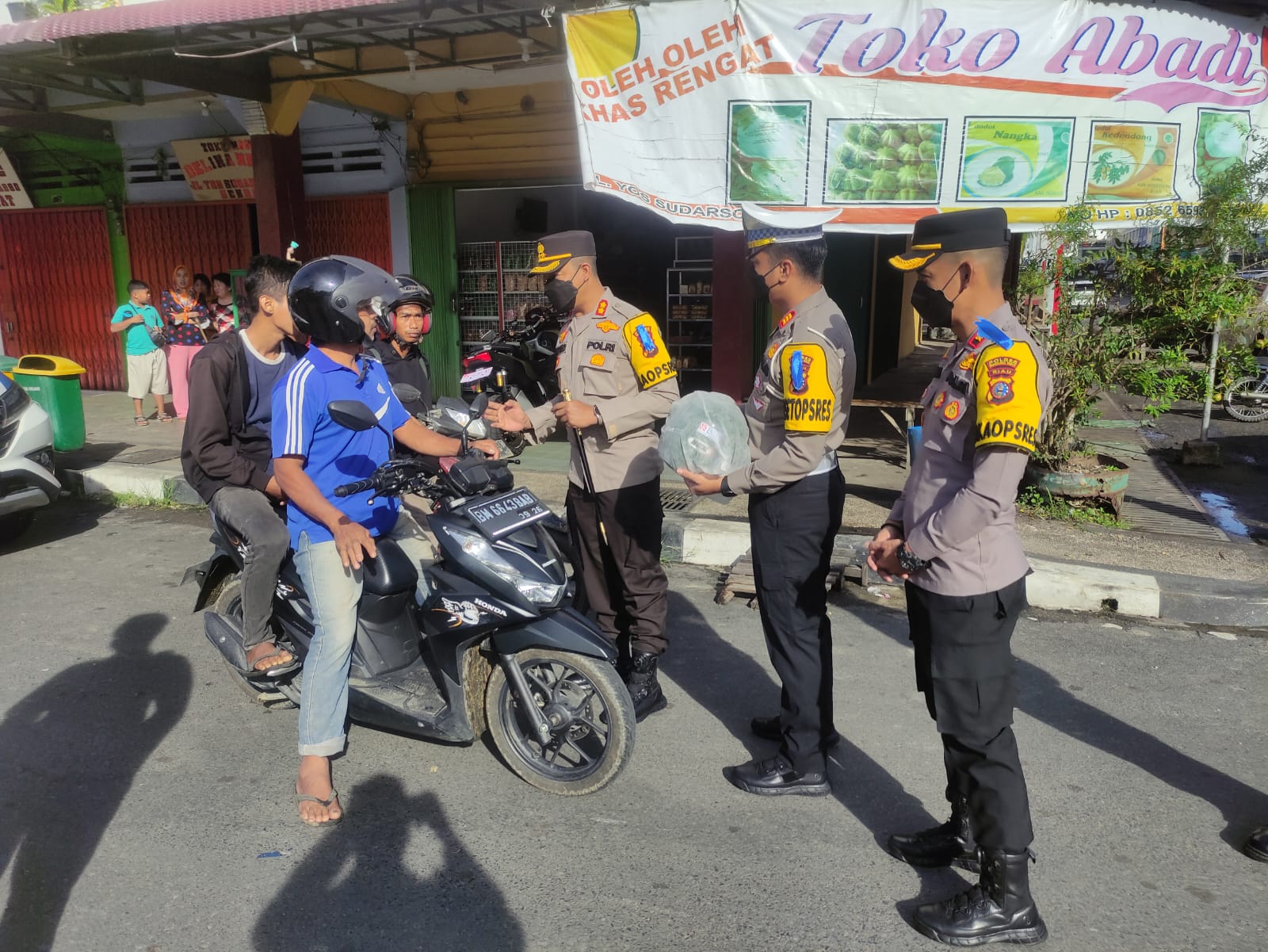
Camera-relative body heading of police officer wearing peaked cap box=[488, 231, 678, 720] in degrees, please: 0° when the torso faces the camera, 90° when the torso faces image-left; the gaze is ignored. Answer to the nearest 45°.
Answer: approximately 45°

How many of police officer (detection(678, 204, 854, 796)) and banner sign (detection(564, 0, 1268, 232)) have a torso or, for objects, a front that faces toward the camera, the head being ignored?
1

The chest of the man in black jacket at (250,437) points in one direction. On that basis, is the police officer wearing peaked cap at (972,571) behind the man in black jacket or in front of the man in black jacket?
in front

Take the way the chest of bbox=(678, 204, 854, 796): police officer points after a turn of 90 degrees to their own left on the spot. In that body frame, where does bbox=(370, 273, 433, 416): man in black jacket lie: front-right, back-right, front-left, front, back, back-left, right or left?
back-right

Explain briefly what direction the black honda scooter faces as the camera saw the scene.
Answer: facing the viewer and to the right of the viewer

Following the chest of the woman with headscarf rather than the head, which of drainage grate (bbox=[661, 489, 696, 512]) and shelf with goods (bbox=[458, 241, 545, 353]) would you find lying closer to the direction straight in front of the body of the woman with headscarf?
the drainage grate

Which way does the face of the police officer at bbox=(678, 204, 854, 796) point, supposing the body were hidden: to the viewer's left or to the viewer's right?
to the viewer's left

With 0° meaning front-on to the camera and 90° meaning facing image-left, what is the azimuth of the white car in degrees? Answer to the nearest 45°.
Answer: approximately 315°

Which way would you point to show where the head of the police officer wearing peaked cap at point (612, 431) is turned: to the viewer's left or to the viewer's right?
to the viewer's left

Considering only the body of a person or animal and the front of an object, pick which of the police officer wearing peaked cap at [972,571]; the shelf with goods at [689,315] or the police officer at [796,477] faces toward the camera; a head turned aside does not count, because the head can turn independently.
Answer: the shelf with goods

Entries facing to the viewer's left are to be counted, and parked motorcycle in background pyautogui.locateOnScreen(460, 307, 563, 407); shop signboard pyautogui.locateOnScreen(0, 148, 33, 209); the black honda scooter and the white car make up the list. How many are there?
0

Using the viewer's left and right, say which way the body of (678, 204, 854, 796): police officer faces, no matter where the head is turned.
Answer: facing to the left of the viewer

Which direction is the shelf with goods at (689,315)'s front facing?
toward the camera

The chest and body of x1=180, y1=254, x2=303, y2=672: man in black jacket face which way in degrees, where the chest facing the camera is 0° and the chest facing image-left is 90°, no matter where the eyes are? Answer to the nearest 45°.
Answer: approximately 315°

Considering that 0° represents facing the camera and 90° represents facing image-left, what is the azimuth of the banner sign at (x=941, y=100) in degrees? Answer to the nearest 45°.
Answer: approximately 0°
